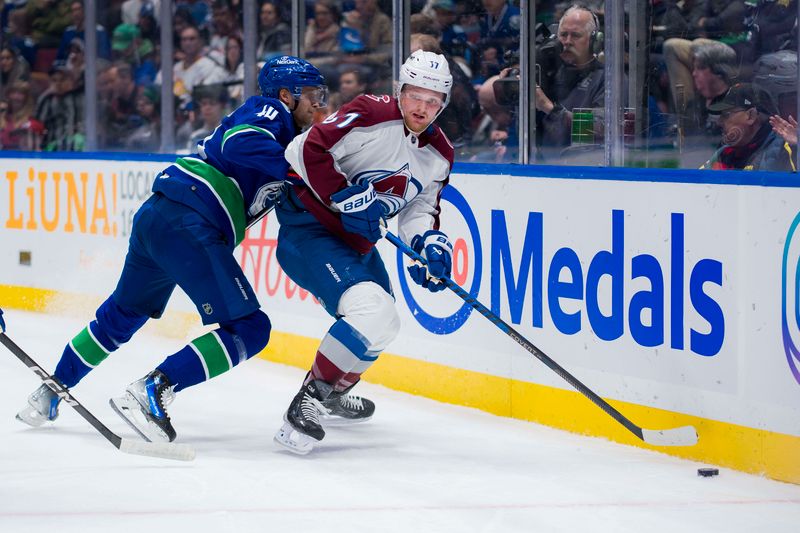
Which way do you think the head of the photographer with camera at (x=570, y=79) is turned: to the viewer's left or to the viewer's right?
to the viewer's left

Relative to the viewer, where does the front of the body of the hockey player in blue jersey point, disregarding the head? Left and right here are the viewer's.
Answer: facing to the right of the viewer

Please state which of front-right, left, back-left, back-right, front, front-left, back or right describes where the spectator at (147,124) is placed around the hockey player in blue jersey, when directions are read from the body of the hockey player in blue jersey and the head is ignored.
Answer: left

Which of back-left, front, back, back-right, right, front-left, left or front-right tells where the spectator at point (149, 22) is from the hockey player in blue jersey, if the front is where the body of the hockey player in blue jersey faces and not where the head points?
left

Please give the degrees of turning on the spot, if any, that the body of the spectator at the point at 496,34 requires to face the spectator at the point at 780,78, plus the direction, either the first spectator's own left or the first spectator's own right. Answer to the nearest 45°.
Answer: approximately 90° to the first spectator's own left

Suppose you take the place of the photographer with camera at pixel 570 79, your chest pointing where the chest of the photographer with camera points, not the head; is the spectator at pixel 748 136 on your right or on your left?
on your left

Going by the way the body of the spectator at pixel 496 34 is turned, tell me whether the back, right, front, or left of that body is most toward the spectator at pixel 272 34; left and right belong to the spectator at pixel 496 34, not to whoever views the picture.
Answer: right

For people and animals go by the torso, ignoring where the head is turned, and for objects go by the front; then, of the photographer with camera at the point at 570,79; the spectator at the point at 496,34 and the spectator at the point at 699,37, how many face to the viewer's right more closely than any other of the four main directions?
0
